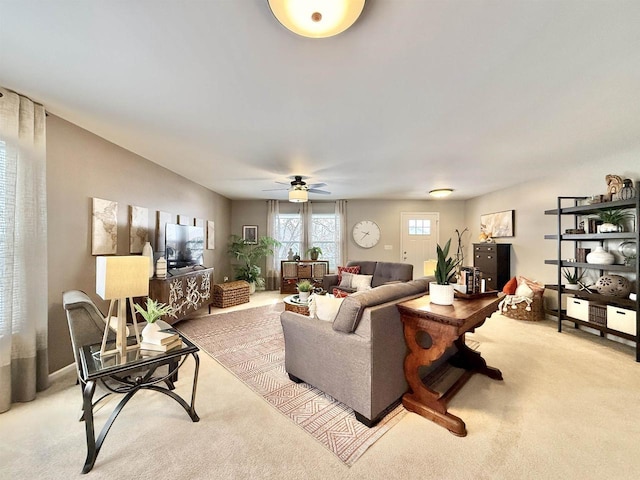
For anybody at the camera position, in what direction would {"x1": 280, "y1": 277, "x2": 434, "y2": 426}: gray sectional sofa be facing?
facing away from the viewer and to the left of the viewer

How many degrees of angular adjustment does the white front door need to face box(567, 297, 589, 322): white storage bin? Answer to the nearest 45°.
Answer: approximately 45° to its left

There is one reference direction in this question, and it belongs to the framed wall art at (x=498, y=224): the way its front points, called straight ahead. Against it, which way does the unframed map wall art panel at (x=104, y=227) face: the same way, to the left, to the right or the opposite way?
the opposite way

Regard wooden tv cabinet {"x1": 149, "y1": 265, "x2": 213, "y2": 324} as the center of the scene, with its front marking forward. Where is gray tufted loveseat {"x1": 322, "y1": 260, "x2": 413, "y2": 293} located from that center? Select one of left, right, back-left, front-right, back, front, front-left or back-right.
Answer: front-left

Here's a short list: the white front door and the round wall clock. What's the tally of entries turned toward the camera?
2

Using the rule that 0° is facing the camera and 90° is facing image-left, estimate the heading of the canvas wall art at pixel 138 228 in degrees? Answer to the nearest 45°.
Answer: approximately 315°

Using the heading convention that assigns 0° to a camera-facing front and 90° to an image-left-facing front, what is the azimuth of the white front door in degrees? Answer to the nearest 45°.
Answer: approximately 0°

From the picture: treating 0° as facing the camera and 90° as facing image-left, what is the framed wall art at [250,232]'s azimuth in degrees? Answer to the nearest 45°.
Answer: approximately 0°

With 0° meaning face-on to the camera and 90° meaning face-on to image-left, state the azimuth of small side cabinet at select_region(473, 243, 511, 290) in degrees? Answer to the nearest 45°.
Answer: approximately 45°

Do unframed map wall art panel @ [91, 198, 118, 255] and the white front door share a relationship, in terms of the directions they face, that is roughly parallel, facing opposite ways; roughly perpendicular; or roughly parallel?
roughly perpendicular

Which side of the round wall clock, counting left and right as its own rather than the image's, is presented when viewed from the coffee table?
front

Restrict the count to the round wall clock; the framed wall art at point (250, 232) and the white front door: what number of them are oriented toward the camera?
3

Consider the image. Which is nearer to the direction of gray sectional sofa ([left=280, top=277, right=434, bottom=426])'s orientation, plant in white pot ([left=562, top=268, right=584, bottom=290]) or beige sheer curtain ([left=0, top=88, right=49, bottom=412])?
the beige sheer curtain

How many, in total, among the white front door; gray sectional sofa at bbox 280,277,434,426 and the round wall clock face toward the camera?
2

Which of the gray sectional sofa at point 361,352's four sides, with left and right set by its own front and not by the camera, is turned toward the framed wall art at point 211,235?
front
